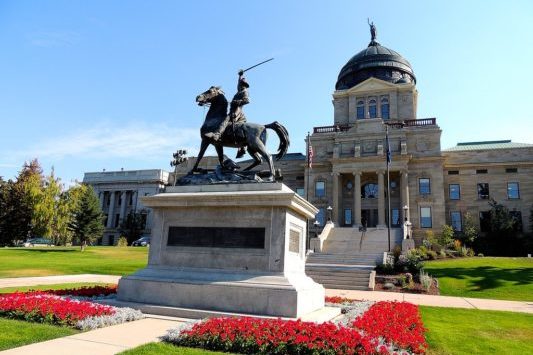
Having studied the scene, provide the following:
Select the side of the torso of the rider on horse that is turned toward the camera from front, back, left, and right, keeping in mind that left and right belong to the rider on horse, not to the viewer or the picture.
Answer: left

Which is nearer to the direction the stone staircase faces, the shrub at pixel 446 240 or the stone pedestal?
the stone pedestal

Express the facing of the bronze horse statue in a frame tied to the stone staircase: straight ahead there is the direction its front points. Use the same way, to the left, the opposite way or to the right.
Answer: to the right

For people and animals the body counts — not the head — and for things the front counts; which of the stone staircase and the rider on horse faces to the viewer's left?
the rider on horse

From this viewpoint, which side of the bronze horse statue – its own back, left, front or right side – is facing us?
left

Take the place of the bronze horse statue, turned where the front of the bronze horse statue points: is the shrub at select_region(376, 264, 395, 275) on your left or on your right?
on your right

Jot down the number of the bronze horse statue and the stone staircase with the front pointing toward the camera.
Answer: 1

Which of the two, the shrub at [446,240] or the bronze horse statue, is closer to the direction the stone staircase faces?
the bronze horse statue

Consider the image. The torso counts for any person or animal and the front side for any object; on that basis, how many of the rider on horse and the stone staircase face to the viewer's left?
1

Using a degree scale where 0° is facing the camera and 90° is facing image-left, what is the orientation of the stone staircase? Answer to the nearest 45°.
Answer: approximately 0°
